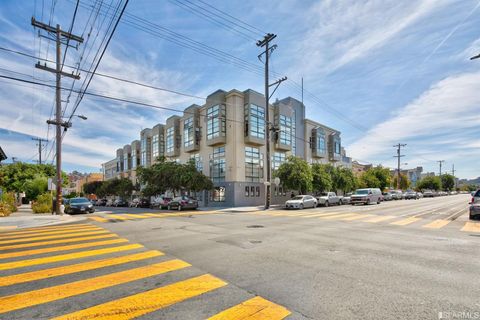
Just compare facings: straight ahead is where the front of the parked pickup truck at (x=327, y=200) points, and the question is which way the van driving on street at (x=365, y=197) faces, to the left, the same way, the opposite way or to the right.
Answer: the same way

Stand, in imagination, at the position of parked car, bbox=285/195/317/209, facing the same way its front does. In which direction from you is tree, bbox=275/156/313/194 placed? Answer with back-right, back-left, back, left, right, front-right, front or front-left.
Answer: back-right

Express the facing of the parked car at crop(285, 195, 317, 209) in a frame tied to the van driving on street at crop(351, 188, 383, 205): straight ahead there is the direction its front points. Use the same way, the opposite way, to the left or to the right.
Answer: the same way

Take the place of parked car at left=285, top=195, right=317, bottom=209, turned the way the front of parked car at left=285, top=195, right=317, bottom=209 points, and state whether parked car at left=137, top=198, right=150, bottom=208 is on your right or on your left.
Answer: on your right

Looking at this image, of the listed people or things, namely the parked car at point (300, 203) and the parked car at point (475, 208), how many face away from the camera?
1

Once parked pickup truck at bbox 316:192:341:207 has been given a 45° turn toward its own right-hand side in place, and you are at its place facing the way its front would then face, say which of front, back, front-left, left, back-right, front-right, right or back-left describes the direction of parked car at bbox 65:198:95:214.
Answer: front-left

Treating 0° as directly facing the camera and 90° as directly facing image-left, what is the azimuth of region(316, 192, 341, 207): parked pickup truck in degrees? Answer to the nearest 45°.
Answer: approximately 45°

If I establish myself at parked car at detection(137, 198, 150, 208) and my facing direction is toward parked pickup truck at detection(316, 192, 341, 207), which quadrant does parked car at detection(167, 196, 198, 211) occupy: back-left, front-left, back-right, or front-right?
front-right

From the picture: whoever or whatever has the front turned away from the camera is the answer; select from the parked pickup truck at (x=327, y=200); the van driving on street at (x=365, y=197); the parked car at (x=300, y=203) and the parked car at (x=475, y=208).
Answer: the parked car at (x=475, y=208)

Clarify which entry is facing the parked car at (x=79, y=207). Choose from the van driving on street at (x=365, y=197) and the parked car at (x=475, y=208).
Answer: the van driving on street at (x=365, y=197)

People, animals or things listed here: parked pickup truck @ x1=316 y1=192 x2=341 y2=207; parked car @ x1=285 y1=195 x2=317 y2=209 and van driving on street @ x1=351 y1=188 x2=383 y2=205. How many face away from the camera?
0

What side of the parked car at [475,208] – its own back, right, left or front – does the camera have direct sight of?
back

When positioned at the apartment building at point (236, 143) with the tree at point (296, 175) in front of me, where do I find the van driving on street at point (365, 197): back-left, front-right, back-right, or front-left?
front-left

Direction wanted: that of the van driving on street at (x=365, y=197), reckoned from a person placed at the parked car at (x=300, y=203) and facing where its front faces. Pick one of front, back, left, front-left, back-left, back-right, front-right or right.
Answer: back

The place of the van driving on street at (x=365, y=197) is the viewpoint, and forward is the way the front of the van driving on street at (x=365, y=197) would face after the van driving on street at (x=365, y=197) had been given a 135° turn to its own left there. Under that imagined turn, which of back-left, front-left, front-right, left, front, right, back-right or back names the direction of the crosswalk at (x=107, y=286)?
right

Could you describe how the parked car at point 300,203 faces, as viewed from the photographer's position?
facing the viewer and to the left of the viewer
